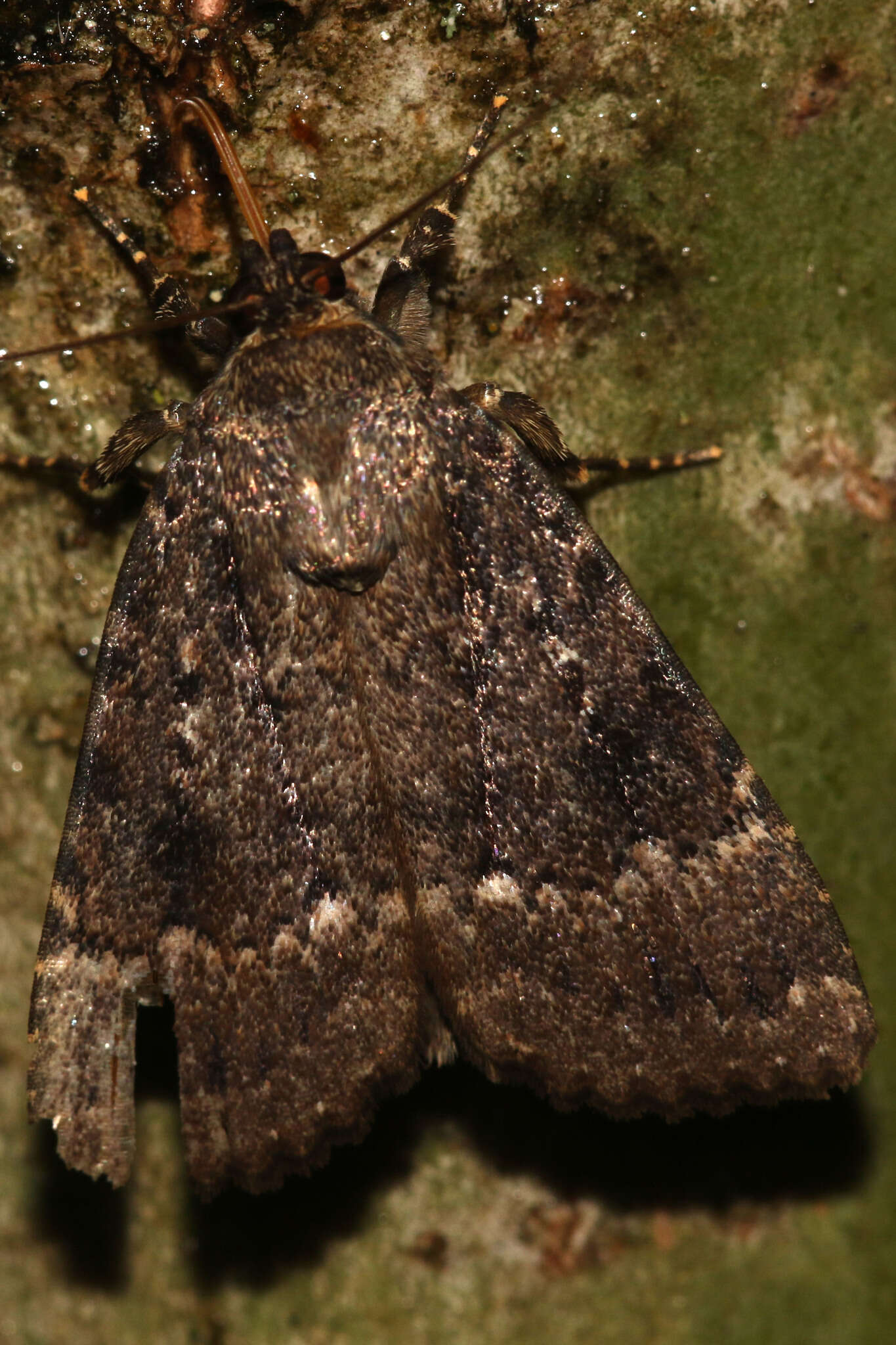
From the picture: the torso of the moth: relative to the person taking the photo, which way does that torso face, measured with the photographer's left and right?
facing away from the viewer
